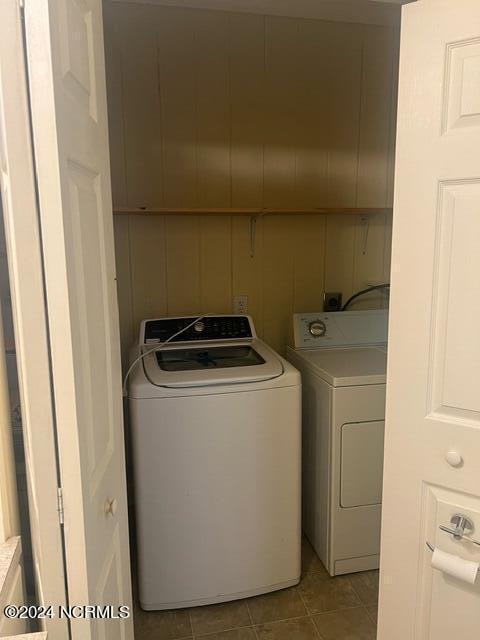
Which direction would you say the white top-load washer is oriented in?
toward the camera

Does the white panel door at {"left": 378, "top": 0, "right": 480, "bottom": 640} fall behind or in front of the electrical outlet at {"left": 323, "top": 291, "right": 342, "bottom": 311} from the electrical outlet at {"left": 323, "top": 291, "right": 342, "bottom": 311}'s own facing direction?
in front

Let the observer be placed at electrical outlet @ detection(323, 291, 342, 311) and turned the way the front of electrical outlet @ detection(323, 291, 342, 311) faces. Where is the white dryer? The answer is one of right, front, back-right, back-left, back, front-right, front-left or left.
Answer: front

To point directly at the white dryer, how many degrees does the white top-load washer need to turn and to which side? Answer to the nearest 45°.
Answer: approximately 90° to its left

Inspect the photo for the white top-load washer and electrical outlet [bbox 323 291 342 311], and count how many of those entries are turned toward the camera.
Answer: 2

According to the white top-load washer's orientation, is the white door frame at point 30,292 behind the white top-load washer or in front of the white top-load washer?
in front

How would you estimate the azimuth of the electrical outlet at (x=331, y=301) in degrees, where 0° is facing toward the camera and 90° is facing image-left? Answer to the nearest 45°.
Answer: approximately 0°

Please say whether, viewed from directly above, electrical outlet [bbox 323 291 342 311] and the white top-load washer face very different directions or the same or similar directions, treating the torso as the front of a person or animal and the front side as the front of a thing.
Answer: same or similar directions

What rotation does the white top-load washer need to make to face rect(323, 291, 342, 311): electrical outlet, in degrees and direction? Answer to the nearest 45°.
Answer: approximately 135° to its left
